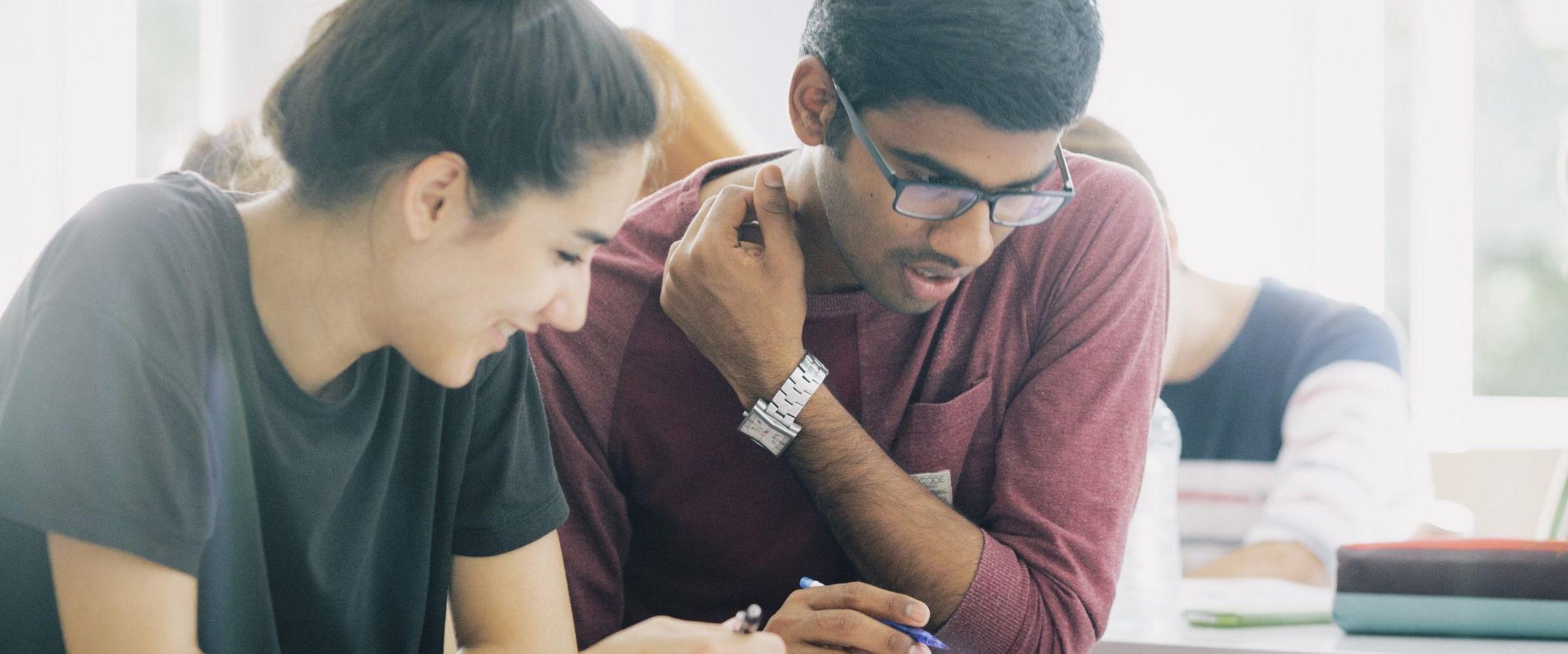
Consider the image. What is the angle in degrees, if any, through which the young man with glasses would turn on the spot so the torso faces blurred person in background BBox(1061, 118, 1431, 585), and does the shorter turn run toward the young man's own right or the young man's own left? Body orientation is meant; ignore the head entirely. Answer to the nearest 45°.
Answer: approximately 135° to the young man's own left

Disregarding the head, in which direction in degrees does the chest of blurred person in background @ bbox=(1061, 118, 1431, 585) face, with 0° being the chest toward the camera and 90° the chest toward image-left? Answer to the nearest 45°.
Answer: approximately 0°

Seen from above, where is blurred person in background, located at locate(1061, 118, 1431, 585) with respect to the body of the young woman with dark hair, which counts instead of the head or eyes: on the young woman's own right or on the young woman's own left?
on the young woman's own left

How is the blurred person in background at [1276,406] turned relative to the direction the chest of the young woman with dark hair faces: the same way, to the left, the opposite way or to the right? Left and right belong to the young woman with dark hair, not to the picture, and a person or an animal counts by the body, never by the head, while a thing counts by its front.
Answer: to the right

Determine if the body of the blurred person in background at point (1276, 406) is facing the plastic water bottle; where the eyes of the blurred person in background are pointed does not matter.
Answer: yes

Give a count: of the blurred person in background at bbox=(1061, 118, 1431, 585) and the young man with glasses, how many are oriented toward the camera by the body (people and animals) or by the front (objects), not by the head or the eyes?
2
